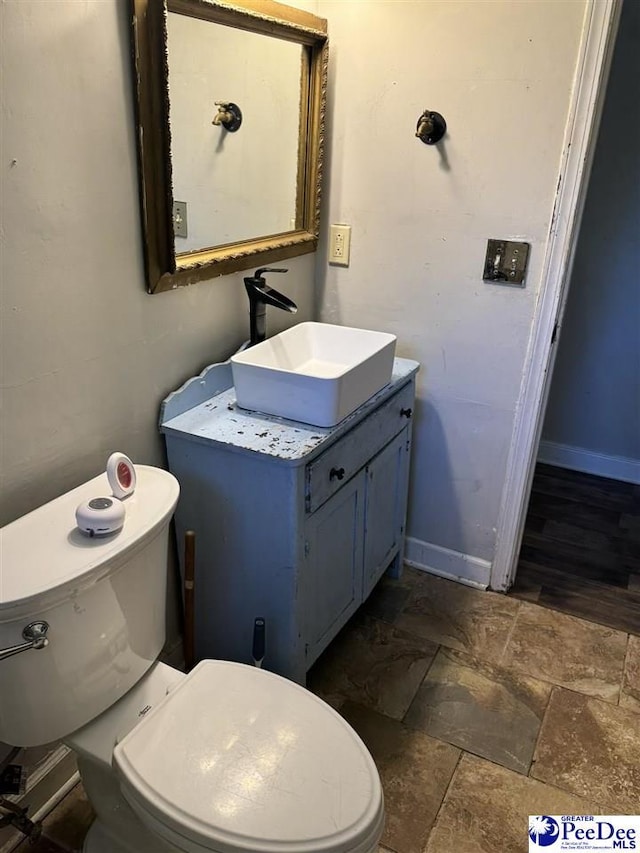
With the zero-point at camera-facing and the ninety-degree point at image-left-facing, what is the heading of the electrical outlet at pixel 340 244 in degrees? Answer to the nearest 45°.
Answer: approximately 45°

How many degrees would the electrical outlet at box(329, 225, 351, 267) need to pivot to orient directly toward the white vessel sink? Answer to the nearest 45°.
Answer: approximately 45° to its left

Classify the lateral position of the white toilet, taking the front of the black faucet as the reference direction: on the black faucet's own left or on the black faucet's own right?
on the black faucet's own right

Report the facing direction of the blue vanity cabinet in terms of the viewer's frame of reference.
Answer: facing the viewer and to the right of the viewer

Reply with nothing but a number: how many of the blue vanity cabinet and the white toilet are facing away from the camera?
0

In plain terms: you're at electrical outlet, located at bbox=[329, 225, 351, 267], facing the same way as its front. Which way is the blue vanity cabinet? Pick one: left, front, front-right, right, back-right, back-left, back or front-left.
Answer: front-left

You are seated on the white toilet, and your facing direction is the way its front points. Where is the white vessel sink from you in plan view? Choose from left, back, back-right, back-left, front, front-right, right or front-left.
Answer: left

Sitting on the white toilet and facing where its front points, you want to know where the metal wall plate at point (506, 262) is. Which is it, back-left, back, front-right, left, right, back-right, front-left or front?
left

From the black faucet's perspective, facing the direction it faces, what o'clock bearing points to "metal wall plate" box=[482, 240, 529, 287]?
The metal wall plate is roughly at 10 o'clock from the black faucet.

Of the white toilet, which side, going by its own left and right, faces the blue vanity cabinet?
left
